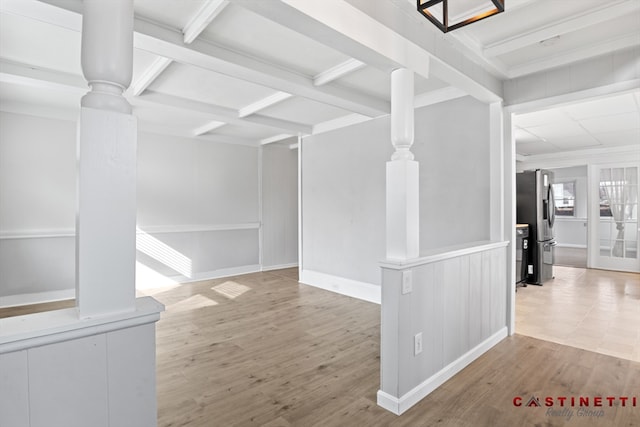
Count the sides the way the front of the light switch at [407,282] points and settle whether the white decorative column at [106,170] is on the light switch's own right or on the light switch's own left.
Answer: on the light switch's own right

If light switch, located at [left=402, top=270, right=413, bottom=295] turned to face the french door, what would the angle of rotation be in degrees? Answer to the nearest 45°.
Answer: approximately 90° to its left

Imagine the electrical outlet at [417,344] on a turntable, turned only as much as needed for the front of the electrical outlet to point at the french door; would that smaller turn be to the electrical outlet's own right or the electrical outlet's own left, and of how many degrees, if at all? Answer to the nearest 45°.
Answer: approximately 90° to the electrical outlet's own left
